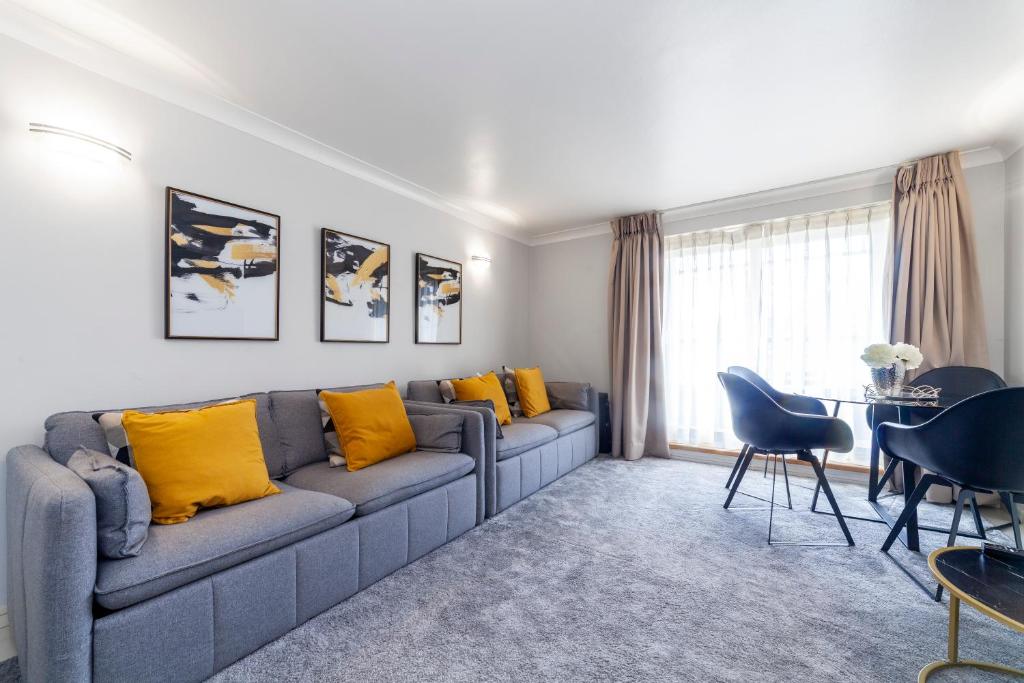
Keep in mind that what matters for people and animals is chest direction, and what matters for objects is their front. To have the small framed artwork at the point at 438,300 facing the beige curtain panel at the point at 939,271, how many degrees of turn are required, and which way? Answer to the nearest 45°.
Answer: approximately 45° to its left

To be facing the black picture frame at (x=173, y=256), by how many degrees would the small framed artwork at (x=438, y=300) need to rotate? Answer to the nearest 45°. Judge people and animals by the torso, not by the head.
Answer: approximately 90° to its right

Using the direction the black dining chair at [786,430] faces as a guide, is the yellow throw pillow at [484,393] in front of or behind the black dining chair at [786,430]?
behind

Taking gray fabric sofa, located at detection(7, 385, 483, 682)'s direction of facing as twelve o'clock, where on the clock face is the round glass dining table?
The round glass dining table is roughly at 11 o'clock from the gray fabric sofa.

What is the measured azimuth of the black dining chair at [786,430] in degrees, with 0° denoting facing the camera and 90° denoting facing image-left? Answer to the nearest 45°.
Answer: approximately 270°

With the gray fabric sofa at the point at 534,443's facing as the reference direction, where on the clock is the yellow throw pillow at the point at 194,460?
The yellow throw pillow is roughly at 3 o'clock from the gray fabric sofa.
